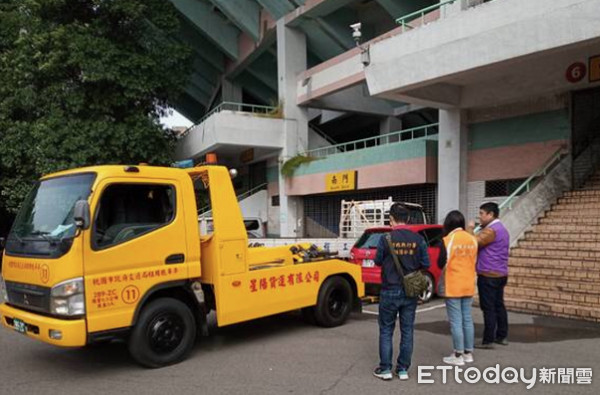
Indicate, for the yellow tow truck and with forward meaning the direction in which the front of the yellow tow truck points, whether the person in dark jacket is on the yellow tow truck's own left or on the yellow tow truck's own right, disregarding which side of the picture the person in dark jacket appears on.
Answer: on the yellow tow truck's own left

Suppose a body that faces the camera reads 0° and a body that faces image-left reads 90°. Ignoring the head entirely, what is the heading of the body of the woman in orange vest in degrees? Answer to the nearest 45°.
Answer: approximately 135°

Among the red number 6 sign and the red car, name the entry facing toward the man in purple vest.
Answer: the red number 6 sign

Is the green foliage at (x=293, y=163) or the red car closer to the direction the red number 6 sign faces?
the red car

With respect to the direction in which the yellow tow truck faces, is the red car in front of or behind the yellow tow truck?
behind

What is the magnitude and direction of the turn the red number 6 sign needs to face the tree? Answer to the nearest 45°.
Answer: approximately 90° to its right

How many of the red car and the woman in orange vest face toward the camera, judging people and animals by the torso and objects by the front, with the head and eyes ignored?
0

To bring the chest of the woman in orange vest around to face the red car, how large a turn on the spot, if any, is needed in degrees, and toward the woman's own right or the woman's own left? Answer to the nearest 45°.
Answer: approximately 45° to the woman's own right

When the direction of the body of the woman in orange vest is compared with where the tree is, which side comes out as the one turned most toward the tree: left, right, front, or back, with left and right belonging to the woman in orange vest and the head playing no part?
front

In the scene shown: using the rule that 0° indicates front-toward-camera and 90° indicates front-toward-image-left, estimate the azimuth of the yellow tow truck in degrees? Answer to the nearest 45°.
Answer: approximately 45°

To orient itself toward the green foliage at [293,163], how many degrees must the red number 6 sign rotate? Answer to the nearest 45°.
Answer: approximately 135° to its right
